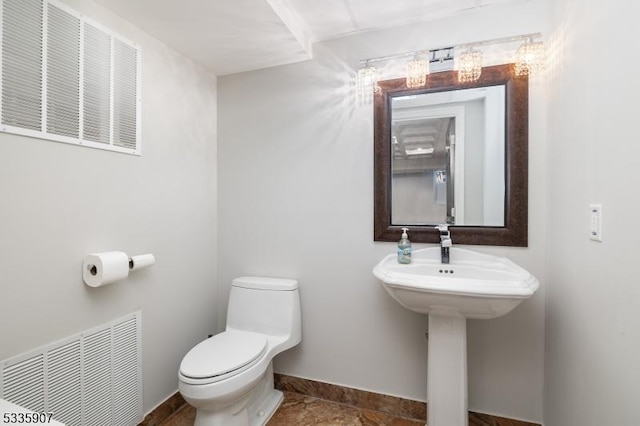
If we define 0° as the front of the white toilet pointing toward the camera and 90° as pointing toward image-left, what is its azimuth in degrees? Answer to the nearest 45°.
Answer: approximately 45°

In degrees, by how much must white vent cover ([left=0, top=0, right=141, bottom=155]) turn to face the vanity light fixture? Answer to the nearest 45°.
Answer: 0° — it already faces it

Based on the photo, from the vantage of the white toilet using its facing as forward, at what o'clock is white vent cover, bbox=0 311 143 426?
The white vent cover is roughly at 1 o'clock from the white toilet.

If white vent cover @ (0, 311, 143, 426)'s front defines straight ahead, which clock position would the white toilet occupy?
The white toilet is roughly at 11 o'clock from the white vent cover.

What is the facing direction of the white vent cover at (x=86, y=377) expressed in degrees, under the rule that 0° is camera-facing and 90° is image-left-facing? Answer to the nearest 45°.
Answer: approximately 315°

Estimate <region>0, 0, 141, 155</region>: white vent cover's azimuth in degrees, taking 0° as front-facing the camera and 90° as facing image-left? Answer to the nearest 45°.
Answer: approximately 315°

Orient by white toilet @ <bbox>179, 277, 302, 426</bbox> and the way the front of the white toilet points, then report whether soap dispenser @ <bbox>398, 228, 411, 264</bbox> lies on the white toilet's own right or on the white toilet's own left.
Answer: on the white toilet's own left

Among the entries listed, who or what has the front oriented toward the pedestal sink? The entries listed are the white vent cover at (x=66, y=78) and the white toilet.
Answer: the white vent cover

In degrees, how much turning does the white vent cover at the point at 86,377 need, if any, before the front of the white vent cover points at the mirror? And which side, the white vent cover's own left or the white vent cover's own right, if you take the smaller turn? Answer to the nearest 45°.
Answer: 0° — it already faces it

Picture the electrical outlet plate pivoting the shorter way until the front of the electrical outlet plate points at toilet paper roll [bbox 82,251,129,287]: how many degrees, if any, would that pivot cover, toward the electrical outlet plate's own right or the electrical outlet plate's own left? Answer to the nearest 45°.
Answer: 0° — it already faces it
